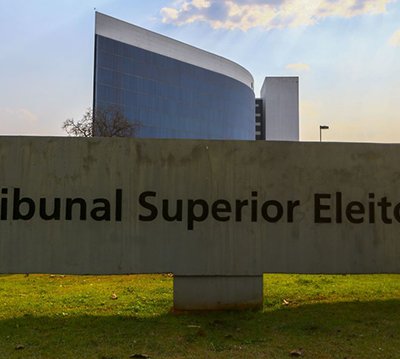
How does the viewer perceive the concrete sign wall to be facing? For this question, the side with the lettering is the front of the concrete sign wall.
facing the viewer
